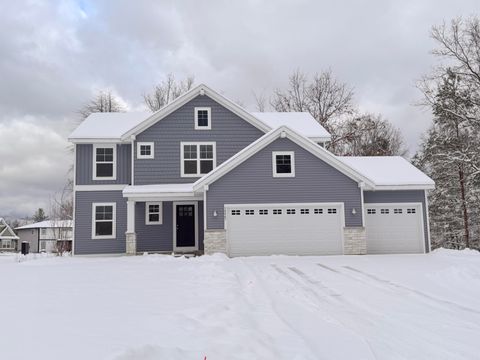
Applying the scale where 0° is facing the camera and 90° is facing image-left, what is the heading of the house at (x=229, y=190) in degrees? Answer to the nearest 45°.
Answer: approximately 0°

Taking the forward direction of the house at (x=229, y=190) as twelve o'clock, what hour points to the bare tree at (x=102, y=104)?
The bare tree is roughly at 5 o'clock from the house.

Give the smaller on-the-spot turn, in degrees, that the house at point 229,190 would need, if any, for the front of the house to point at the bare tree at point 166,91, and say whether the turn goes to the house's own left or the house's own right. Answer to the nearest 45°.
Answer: approximately 180°
